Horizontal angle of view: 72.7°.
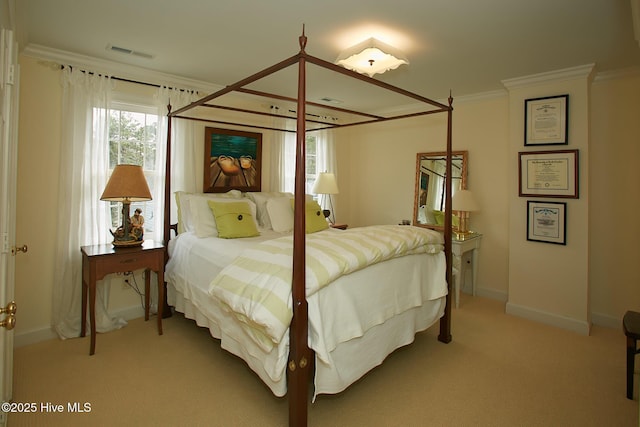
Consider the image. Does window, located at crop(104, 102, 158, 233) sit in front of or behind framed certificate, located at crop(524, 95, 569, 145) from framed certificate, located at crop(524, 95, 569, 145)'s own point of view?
in front

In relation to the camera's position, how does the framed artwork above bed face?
facing the viewer and to the right of the viewer

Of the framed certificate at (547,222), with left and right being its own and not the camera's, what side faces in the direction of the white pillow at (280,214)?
right

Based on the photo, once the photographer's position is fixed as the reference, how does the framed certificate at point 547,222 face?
facing the viewer and to the left of the viewer

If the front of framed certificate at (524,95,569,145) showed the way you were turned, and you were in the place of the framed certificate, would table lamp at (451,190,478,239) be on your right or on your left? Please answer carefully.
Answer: on your right

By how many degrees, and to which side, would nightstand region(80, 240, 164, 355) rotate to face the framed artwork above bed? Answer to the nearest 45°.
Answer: approximately 90° to its left

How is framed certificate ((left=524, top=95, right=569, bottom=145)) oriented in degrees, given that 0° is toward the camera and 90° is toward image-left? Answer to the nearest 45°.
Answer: approximately 45°

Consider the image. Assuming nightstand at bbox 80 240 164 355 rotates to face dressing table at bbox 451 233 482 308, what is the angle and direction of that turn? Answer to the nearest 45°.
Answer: approximately 45° to its left

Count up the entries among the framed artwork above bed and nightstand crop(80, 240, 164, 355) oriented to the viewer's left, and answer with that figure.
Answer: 0

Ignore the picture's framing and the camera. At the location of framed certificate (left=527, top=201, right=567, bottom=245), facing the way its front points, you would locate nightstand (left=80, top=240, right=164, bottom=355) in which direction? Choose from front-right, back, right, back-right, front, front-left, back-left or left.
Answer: front

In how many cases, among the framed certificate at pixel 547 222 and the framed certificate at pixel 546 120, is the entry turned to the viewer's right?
0
